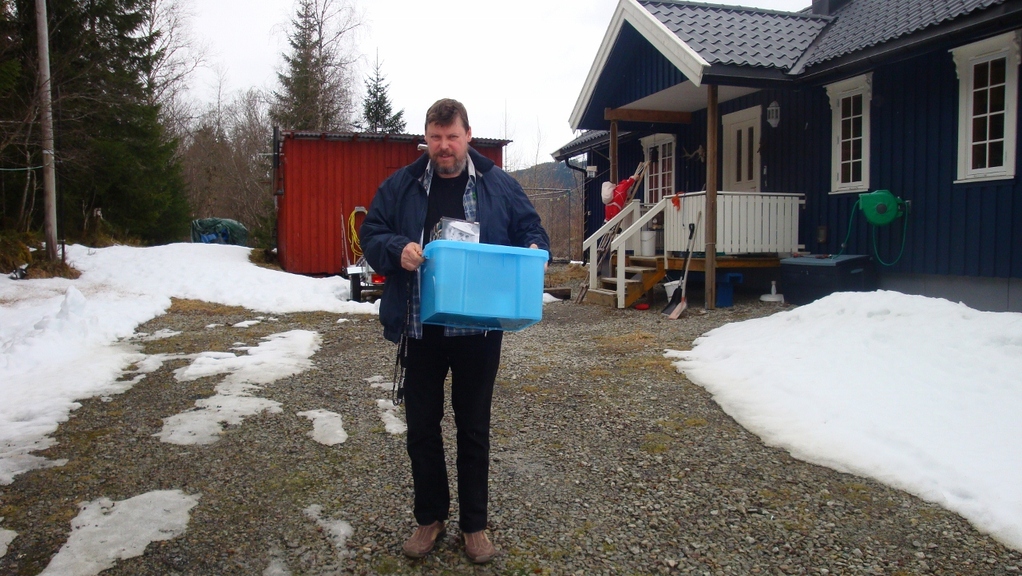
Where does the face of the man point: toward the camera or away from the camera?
toward the camera

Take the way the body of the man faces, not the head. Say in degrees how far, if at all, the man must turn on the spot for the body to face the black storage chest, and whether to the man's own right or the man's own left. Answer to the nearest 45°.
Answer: approximately 135° to the man's own left

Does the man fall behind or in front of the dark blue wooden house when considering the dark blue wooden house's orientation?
in front

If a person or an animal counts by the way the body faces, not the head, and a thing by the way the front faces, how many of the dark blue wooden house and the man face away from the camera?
0

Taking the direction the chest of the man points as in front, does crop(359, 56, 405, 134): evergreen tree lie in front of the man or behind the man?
behind

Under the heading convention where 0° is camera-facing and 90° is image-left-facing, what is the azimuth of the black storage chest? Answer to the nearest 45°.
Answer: approximately 45°

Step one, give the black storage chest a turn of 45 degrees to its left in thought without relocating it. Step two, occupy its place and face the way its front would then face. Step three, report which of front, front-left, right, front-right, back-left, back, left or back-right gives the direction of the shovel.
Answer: right

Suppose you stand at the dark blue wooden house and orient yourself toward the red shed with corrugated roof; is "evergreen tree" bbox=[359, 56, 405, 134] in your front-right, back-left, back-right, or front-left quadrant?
front-right

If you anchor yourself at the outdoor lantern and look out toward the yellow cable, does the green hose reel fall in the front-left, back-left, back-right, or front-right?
back-left

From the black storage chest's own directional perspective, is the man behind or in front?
in front

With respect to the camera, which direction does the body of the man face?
toward the camera
